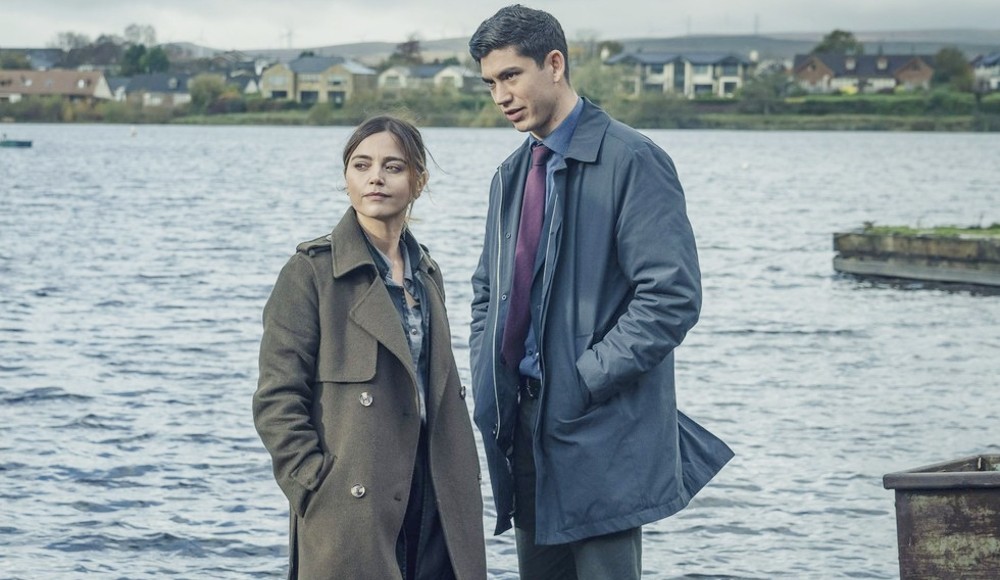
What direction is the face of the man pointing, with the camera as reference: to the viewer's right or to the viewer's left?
to the viewer's left

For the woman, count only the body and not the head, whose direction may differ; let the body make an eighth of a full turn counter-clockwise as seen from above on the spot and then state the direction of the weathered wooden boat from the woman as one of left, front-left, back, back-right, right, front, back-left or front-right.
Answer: front

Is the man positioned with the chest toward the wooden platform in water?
no

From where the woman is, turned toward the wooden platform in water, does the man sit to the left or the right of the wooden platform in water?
right

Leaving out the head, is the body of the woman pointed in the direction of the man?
no

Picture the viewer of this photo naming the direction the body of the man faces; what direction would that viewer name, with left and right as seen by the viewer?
facing the viewer and to the left of the viewer

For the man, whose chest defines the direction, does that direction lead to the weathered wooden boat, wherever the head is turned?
no

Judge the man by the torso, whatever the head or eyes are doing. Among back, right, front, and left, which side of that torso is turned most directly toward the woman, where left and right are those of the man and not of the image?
front

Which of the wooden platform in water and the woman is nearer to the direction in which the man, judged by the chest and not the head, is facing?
the woman

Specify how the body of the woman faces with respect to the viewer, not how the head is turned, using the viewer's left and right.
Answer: facing the viewer and to the right of the viewer

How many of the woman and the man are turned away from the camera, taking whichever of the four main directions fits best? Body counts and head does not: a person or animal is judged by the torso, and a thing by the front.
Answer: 0
